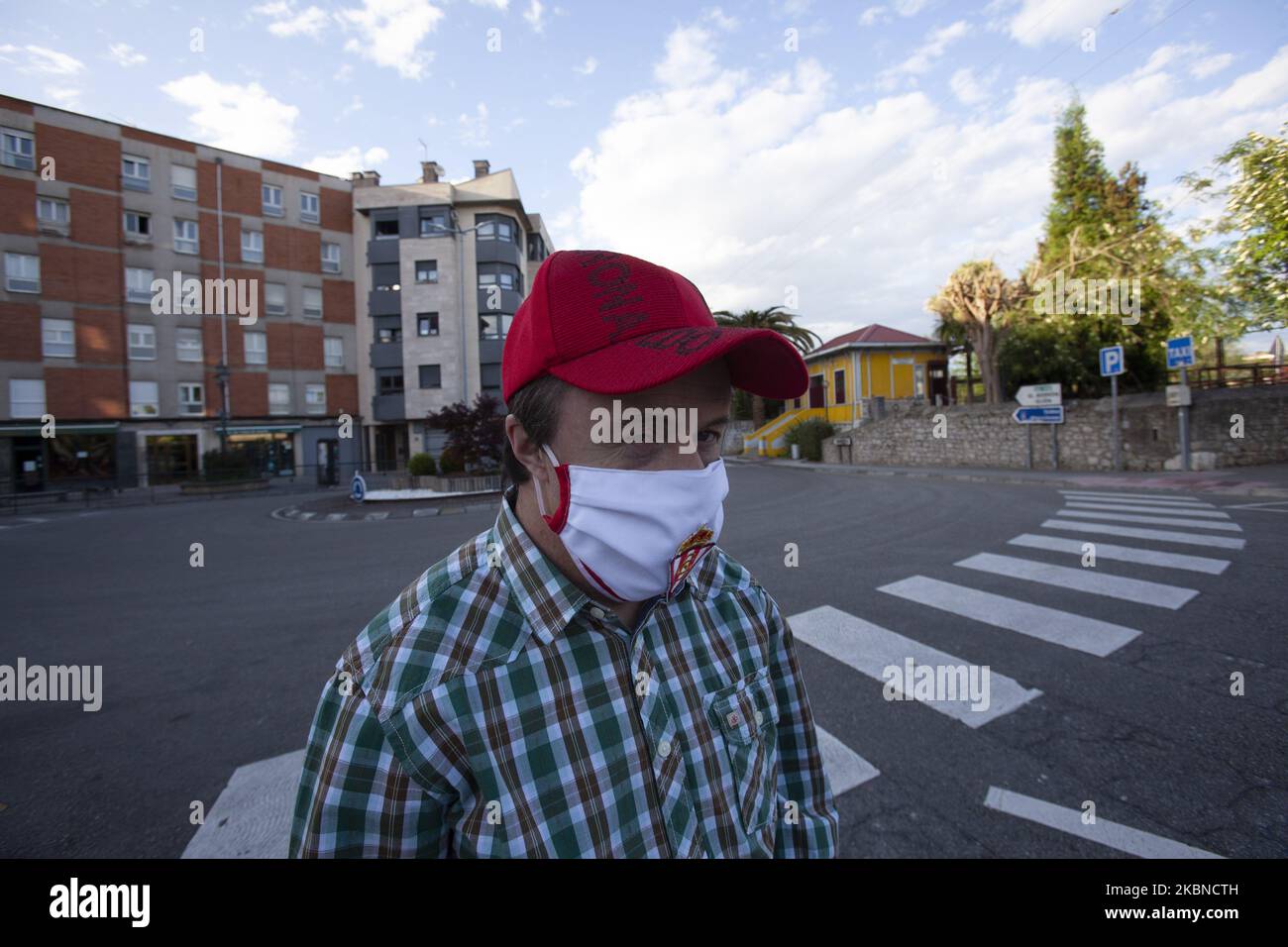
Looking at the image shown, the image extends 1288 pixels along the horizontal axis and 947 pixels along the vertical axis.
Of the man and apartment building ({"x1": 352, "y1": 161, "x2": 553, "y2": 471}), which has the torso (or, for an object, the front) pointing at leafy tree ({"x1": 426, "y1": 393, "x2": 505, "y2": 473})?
the apartment building

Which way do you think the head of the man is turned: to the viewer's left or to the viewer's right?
to the viewer's right

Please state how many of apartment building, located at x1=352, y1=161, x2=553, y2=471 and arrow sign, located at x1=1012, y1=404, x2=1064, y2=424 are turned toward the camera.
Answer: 2

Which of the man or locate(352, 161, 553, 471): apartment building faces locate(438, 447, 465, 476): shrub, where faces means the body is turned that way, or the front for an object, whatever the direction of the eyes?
the apartment building

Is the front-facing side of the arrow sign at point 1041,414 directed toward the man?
yes

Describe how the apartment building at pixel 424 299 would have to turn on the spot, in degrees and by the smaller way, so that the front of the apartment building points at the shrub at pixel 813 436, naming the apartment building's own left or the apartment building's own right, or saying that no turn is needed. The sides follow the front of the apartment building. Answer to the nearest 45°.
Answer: approximately 45° to the apartment building's own left

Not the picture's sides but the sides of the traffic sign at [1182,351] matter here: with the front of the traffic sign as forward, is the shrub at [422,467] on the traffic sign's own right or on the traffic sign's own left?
on the traffic sign's own right

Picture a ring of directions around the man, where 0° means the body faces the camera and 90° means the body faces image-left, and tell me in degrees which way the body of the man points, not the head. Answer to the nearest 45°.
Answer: approximately 315°

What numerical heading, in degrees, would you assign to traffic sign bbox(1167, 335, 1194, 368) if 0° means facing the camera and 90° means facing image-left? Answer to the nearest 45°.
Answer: approximately 0°

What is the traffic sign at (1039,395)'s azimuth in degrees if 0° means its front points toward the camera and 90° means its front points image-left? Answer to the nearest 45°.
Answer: approximately 0°
